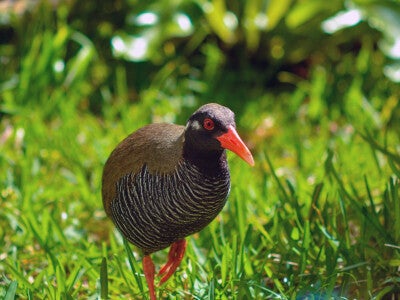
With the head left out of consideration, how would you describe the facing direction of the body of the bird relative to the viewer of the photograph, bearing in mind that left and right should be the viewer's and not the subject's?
facing the viewer and to the right of the viewer
